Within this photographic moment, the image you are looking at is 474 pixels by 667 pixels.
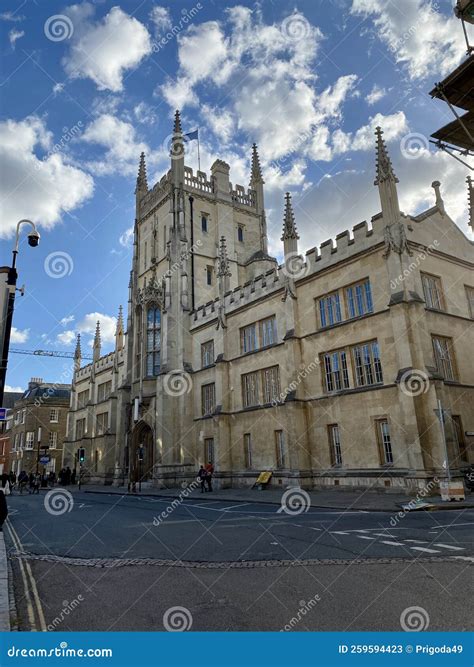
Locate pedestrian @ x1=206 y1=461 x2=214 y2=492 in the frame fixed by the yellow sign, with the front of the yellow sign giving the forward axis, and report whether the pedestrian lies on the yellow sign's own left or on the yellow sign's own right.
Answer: on the yellow sign's own right

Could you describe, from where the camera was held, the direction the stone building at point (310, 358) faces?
facing the viewer and to the left of the viewer

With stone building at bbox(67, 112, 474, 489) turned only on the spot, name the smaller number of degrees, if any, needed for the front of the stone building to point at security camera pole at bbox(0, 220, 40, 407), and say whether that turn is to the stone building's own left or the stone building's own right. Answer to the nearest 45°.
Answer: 0° — it already faces it

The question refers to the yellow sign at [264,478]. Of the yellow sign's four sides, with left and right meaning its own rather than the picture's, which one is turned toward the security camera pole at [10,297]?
front

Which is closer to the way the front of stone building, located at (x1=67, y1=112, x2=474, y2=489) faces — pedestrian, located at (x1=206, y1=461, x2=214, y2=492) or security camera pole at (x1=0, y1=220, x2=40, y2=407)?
the security camera pole

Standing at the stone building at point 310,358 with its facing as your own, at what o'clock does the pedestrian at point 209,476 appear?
The pedestrian is roughly at 3 o'clock from the stone building.

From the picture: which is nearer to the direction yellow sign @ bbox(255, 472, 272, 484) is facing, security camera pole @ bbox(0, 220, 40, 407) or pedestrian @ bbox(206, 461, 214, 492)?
the security camera pole

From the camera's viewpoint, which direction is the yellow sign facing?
toward the camera
